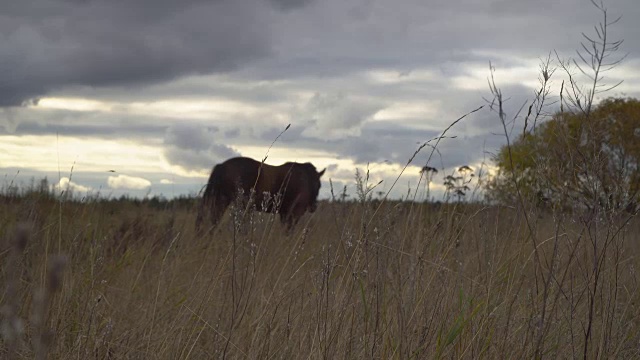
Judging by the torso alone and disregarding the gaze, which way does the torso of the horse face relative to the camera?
to the viewer's right
